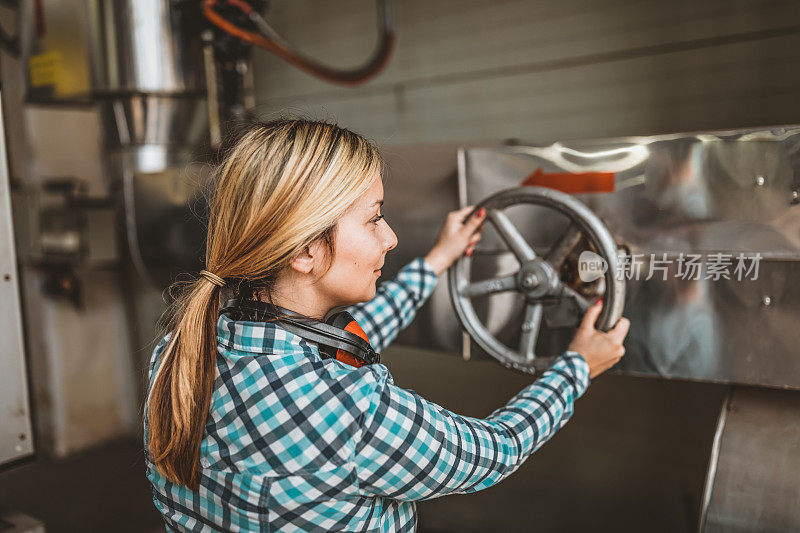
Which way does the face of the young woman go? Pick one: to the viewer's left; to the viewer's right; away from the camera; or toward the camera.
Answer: to the viewer's right

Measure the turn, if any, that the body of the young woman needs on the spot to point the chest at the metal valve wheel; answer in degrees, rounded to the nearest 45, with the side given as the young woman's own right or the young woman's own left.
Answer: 0° — they already face it

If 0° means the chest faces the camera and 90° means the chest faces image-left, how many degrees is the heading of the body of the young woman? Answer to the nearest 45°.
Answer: approximately 225°
